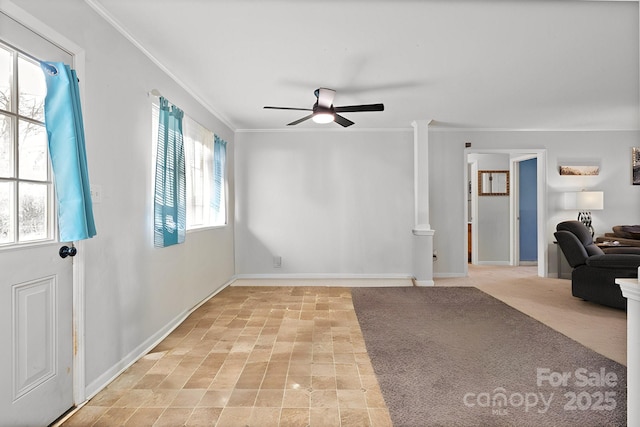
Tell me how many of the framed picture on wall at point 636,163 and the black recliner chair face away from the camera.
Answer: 0

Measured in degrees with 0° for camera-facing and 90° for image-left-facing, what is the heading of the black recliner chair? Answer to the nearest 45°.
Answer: approximately 315°

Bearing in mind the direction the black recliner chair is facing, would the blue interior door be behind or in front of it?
behind

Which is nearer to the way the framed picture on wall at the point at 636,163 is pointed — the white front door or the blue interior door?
the white front door

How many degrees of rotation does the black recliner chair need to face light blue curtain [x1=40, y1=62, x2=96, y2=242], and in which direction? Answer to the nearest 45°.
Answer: approximately 90° to its right

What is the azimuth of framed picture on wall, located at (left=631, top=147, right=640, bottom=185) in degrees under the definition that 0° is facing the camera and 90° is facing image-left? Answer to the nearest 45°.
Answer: approximately 0°

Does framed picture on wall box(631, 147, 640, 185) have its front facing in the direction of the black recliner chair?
yes
